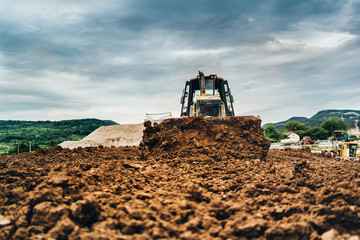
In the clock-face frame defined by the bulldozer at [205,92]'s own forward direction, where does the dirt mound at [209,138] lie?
The dirt mound is roughly at 12 o'clock from the bulldozer.

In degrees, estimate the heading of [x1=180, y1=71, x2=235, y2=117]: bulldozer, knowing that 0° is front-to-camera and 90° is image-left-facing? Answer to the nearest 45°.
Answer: approximately 0°

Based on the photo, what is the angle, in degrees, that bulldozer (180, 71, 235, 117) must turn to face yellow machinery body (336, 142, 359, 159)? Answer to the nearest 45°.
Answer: approximately 90° to its left

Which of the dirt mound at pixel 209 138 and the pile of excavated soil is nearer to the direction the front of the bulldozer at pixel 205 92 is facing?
the dirt mound

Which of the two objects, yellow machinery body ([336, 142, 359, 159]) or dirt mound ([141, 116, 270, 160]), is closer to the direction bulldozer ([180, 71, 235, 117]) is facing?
the dirt mound

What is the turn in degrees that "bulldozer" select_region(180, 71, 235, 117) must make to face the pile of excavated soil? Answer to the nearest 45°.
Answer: approximately 135° to its right

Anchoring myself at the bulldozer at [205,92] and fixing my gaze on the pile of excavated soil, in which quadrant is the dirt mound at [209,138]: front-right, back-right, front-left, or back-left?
back-left
